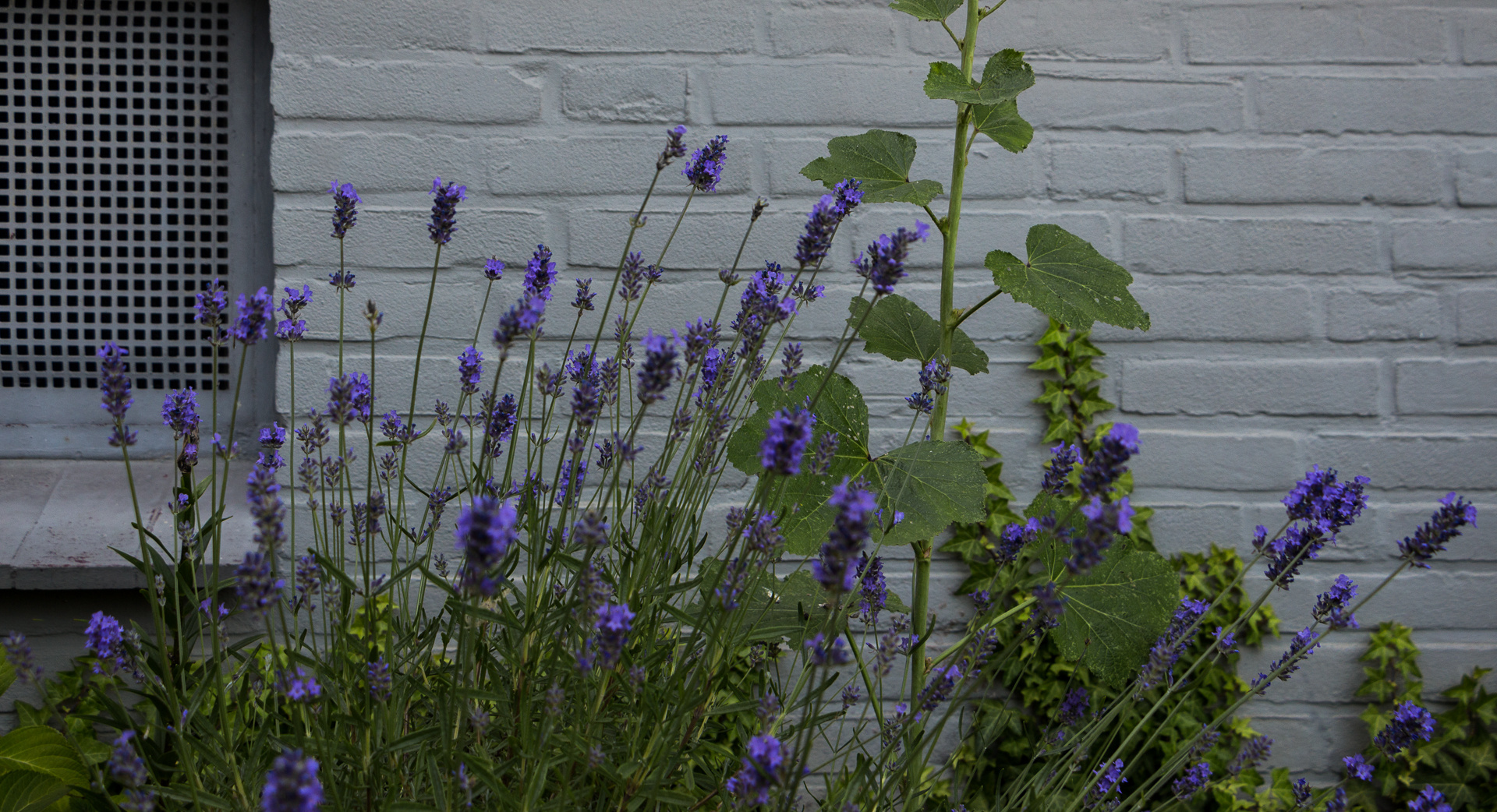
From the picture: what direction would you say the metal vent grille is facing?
toward the camera
